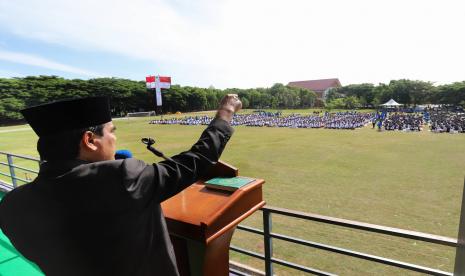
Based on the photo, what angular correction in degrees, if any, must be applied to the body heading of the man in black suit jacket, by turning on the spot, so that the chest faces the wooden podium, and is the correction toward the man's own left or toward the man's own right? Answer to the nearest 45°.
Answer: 0° — they already face it

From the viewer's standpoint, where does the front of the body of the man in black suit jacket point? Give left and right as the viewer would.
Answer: facing away from the viewer and to the right of the viewer

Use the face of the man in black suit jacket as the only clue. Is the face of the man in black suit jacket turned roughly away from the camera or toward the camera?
away from the camera
